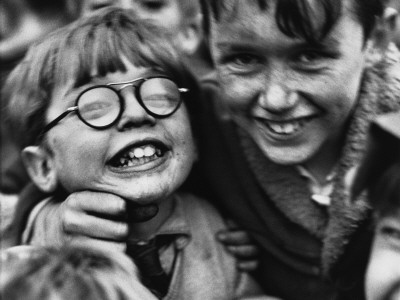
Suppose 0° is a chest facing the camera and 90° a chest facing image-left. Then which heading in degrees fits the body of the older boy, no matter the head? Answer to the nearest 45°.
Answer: approximately 0°

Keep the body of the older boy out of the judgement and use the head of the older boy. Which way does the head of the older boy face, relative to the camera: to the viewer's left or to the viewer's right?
to the viewer's left
